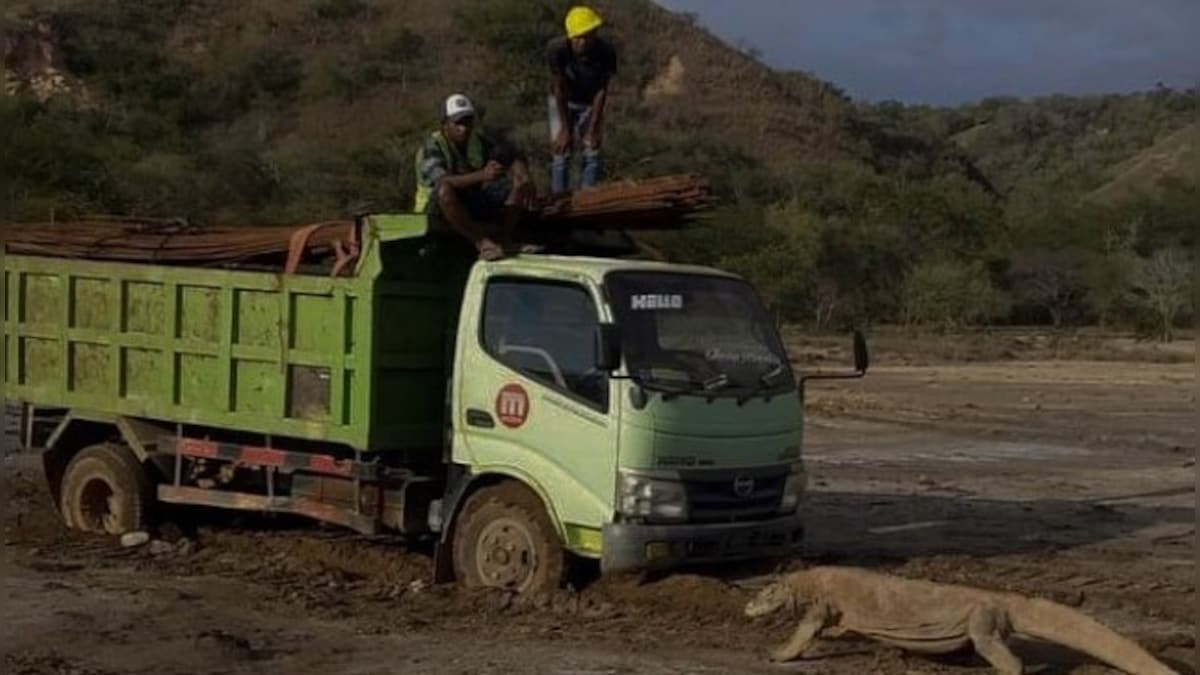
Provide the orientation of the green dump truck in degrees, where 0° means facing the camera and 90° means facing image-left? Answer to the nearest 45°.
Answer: approximately 315°

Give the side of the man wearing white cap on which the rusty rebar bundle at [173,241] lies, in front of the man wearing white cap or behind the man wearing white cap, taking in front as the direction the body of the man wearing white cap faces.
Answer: behind

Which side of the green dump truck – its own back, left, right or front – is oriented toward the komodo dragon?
front

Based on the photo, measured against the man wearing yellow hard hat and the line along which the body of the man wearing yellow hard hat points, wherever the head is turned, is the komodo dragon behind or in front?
in front

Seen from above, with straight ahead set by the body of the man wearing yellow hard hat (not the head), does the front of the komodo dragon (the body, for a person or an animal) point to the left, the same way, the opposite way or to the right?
to the right

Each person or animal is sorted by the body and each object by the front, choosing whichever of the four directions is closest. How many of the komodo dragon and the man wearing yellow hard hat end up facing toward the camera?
1

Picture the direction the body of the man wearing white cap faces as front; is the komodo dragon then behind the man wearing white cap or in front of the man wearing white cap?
in front

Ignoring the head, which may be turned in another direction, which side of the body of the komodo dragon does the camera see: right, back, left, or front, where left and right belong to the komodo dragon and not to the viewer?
left

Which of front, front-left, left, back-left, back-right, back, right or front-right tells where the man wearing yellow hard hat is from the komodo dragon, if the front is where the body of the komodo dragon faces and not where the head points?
front-right

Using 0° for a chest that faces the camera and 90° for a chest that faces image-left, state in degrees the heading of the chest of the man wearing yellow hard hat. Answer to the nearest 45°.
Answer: approximately 0°

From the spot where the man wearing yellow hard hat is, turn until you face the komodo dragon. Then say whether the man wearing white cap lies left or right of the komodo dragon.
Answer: right

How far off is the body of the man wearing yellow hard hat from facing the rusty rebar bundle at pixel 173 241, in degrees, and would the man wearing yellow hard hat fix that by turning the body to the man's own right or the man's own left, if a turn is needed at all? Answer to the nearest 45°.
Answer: approximately 90° to the man's own right

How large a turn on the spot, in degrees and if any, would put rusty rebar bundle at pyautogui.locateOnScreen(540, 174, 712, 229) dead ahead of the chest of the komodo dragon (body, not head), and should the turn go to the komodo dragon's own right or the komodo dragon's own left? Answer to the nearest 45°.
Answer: approximately 45° to the komodo dragon's own right
